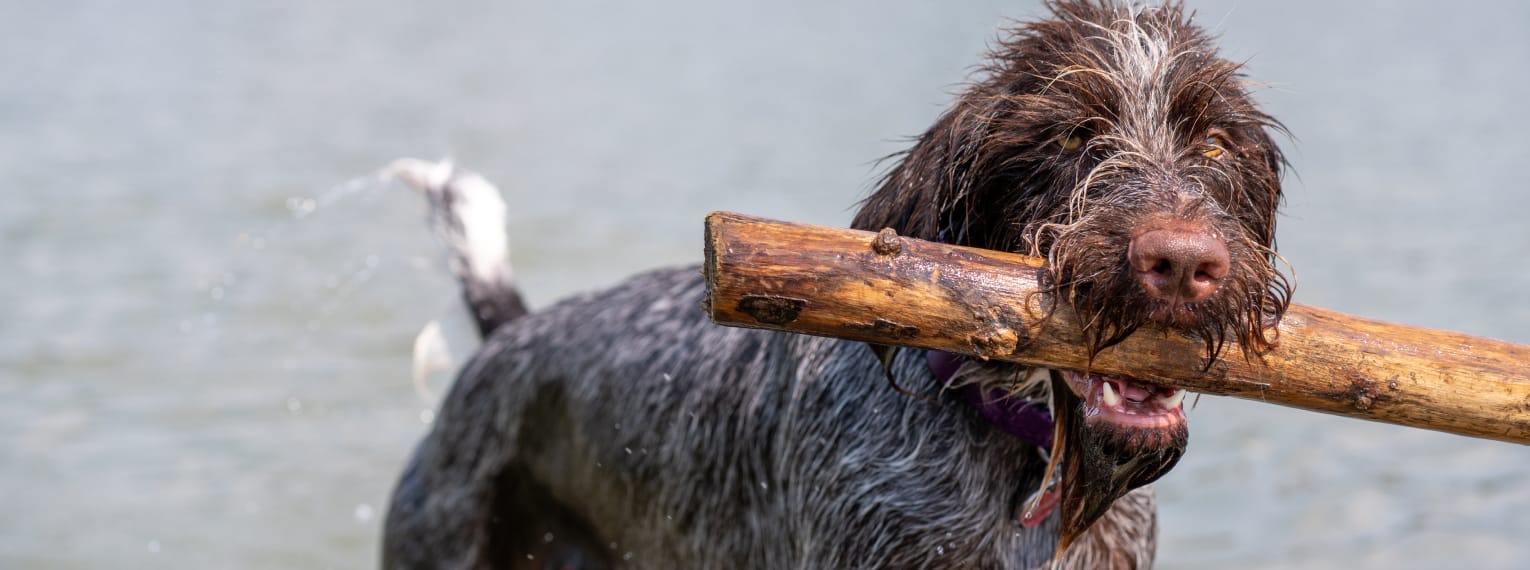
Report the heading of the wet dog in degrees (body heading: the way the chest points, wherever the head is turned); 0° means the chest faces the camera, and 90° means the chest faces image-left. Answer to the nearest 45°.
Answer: approximately 315°
